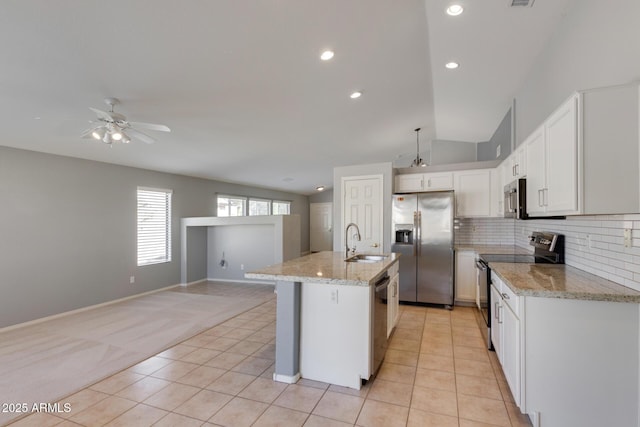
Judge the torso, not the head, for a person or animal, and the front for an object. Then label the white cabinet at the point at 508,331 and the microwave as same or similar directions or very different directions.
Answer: same or similar directions

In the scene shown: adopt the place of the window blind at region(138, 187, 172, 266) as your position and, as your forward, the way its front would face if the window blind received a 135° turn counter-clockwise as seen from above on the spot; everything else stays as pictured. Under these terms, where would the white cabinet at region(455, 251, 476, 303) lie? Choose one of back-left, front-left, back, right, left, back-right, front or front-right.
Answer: back-right

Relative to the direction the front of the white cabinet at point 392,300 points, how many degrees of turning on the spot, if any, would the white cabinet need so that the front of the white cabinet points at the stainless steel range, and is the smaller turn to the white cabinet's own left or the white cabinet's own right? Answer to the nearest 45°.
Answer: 0° — it already faces it

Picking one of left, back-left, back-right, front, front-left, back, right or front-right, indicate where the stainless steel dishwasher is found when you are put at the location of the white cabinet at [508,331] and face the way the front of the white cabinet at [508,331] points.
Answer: front

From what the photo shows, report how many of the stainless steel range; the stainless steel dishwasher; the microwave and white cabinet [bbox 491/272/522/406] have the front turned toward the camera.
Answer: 0

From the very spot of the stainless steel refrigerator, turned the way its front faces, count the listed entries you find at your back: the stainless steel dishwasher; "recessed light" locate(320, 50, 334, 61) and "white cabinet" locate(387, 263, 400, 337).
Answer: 0

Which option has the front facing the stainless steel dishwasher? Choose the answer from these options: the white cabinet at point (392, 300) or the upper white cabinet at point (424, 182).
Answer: the upper white cabinet

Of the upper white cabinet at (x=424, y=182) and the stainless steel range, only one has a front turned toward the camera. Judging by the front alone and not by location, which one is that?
the upper white cabinet

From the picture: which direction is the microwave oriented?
to the viewer's left

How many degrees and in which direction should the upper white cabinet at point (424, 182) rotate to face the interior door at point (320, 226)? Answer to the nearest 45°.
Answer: approximately 135° to its right

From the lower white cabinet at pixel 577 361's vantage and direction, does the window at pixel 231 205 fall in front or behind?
in front

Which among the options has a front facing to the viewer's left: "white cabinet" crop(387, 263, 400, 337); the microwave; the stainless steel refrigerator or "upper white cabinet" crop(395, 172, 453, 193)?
the microwave

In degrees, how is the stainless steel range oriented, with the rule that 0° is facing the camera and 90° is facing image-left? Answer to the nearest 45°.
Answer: approximately 90°

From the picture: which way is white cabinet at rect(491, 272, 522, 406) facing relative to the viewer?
to the viewer's left

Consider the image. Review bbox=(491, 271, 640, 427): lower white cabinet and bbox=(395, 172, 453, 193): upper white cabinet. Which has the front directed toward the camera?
the upper white cabinet

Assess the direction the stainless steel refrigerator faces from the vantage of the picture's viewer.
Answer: facing the viewer
